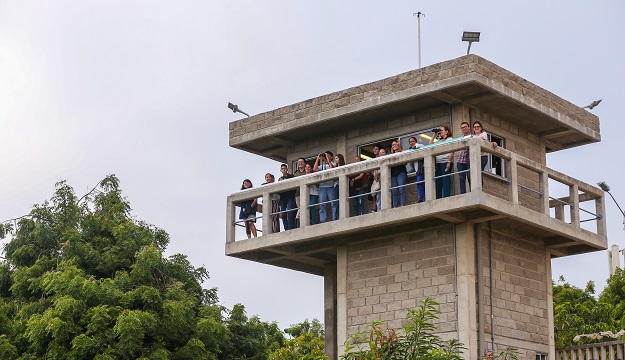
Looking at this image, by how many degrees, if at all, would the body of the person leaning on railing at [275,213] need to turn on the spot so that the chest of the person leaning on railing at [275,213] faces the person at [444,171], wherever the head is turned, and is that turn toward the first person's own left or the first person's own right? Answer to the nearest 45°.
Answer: approximately 90° to the first person's own left

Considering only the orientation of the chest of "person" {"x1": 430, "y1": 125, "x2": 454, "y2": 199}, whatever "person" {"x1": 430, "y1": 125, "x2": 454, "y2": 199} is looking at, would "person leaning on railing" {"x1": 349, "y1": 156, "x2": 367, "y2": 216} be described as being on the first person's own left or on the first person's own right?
on the first person's own right

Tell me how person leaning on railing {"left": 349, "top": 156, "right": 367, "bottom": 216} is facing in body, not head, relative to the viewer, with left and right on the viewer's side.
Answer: facing the viewer and to the left of the viewer

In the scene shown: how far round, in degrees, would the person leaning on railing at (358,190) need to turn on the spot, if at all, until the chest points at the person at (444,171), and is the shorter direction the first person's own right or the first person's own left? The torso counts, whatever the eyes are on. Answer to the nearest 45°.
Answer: approximately 90° to the first person's own left

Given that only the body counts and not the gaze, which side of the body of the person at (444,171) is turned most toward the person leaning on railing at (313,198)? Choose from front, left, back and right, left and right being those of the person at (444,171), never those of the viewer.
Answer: right

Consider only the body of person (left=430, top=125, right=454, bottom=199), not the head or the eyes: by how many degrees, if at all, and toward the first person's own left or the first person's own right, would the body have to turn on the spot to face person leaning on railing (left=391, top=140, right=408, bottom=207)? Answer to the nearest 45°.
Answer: approximately 90° to the first person's own right

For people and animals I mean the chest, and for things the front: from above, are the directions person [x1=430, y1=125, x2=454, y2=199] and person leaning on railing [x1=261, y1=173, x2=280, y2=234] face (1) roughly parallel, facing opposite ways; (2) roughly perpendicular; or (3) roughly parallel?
roughly parallel

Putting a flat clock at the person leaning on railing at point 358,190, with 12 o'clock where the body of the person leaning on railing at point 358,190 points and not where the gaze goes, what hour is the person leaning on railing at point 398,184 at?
the person leaning on railing at point 398,184 is roughly at 9 o'clock from the person leaning on railing at point 358,190.

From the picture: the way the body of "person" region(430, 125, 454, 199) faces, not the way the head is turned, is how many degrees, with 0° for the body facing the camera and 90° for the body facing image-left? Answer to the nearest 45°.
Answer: approximately 45°

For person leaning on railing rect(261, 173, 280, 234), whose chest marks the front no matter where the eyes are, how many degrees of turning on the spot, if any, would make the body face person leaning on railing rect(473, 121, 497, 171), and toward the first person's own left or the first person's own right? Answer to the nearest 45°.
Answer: approximately 90° to the first person's own left

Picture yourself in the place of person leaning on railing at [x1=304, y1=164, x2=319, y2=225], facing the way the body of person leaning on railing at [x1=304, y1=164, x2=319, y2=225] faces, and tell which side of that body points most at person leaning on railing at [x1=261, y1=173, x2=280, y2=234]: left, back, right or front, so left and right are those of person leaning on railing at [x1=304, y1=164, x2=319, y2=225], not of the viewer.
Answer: right

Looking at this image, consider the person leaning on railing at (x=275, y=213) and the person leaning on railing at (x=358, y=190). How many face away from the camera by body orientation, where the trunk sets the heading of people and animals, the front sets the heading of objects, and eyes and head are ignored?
0
